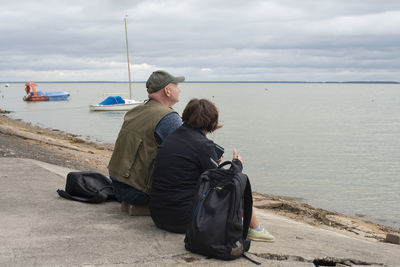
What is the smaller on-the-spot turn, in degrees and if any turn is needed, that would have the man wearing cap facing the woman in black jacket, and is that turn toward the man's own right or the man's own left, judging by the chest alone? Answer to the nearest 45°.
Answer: approximately 90° to the man's own right

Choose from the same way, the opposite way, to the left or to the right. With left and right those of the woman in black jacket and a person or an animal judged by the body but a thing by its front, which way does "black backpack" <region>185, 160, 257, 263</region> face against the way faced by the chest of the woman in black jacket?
the opposite way

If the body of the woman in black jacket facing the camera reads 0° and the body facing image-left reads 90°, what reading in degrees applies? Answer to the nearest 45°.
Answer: approximately 225°

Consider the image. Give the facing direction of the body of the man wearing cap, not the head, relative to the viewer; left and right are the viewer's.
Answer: facing away from the viewer and to the right of the viewer

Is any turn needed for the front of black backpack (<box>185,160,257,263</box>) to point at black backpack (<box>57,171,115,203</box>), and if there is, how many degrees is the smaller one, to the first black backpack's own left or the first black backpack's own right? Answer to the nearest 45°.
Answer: approximately 90° to the first black backpack's own right

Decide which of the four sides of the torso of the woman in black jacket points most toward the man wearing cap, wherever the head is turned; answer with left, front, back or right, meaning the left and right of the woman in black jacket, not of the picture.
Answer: left

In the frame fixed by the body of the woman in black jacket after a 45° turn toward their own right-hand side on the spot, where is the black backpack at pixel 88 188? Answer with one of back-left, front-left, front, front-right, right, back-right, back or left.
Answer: back-left

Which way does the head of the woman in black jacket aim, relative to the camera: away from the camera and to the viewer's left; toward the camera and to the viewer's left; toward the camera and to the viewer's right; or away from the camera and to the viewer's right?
away from the camera and to the viewer's right

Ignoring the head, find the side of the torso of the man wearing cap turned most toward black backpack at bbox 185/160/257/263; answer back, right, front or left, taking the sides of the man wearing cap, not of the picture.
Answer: right

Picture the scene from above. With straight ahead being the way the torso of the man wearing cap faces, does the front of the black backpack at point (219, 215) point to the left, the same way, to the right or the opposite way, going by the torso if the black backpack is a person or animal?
the opposite way
